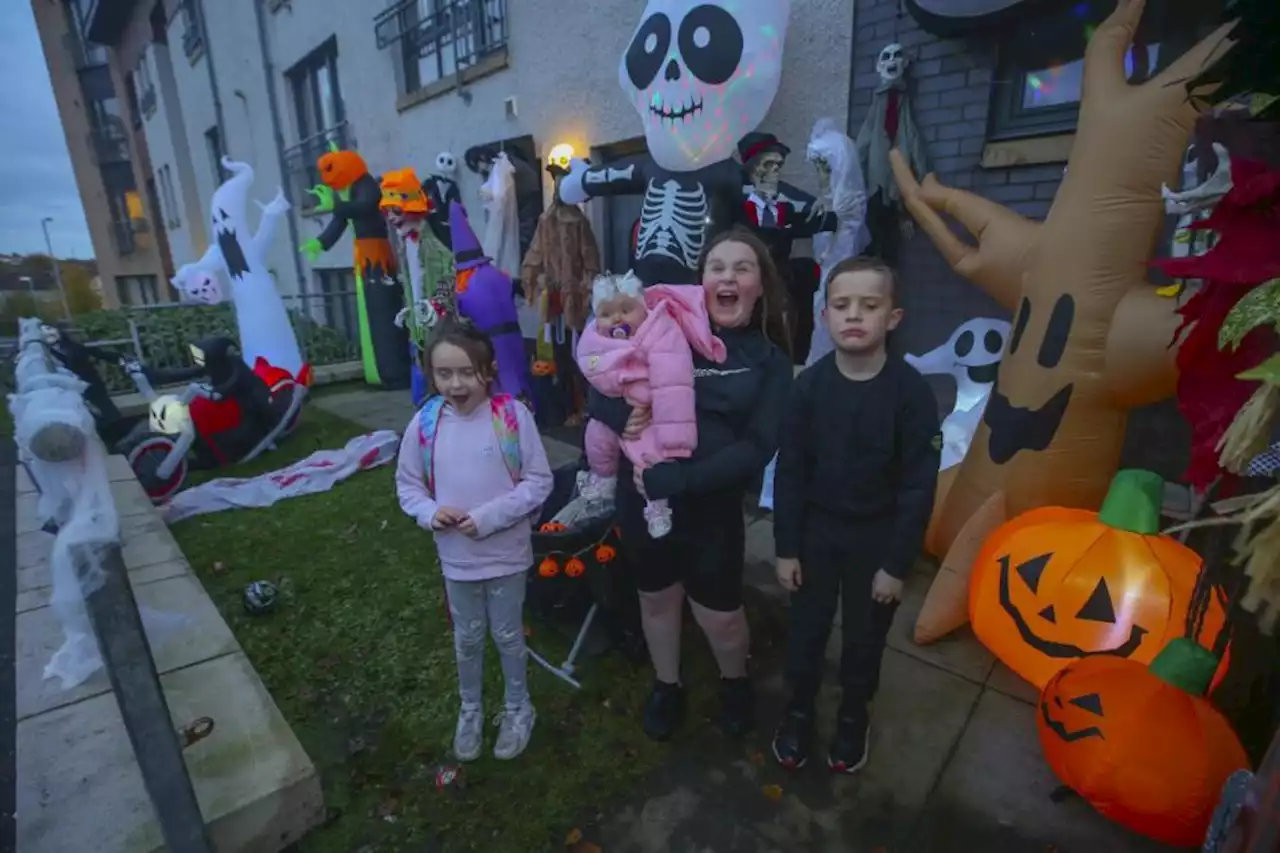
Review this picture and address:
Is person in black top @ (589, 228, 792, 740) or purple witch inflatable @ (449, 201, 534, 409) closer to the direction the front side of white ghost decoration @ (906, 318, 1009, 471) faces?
the person in black top

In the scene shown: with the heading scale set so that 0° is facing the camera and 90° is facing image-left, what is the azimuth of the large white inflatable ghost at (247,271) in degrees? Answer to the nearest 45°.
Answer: approximately 45°

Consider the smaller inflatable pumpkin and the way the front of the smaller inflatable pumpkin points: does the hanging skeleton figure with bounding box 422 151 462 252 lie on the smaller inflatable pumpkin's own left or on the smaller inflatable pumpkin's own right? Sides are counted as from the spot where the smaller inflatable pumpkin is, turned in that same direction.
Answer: on the smaller inflatable pumpkin's own right

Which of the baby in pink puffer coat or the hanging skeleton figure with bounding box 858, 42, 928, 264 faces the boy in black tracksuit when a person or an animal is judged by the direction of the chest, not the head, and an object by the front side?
the hanging skeleton figure

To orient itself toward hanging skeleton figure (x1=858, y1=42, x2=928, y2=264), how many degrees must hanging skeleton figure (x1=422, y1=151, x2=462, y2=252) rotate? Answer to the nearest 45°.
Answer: approximately 45° to its left

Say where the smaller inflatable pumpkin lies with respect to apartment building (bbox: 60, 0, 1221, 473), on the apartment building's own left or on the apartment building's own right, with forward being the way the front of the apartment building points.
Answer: on the apartment building's own left

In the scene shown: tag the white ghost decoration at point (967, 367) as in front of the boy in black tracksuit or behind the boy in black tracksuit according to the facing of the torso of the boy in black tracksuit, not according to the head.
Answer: behind

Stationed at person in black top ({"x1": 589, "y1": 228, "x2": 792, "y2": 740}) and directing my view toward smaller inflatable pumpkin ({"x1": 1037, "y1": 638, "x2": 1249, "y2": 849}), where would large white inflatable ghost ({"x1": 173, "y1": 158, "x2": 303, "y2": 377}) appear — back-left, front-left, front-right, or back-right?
back-left

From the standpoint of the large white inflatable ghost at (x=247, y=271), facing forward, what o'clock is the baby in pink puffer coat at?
The baby in pink puffer coat is roughly at 10 o'clock from the large white inflatable ghost.

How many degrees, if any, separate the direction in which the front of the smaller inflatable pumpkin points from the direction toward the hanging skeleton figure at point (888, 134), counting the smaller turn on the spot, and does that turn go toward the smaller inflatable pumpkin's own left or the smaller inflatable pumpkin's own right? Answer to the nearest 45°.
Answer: approximately 90° to the smaller inflatable pumpkin's own right

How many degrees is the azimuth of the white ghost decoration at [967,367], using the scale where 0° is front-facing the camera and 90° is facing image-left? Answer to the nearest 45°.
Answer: approximately 0°
